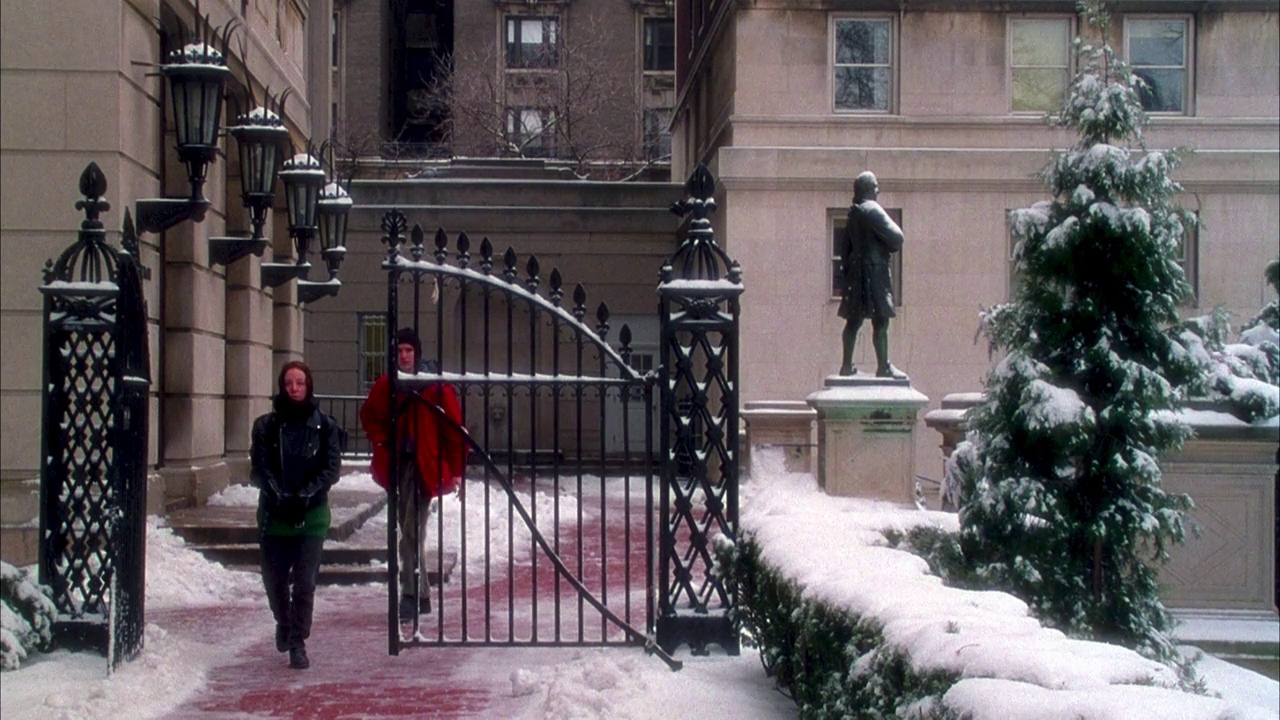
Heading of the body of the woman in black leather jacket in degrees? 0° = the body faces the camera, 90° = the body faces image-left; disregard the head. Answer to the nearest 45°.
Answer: approximately 0°

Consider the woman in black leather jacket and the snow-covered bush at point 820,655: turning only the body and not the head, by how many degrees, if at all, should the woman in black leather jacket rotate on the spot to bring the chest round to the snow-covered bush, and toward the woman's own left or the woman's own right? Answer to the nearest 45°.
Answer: approximately 45° to the woman's own left

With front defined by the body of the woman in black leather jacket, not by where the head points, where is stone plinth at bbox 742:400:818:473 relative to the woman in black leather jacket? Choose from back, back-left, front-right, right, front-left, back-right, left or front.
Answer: back-left

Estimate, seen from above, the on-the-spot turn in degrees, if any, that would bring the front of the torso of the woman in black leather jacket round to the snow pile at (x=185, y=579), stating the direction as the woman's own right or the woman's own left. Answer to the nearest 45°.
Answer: approximately 180°

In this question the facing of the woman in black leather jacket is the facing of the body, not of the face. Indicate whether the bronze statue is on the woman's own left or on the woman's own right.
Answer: on the woman's own left

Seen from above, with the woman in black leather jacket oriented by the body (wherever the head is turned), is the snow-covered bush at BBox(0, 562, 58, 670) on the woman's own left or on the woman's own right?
on the woman's own right

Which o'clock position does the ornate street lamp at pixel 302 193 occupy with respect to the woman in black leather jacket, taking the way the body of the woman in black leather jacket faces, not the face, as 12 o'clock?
The ornate street lamp is roughly at 6 o'clock from the woman in black leather jacket.

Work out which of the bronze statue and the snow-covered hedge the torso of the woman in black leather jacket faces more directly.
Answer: the snow-covered hedge
